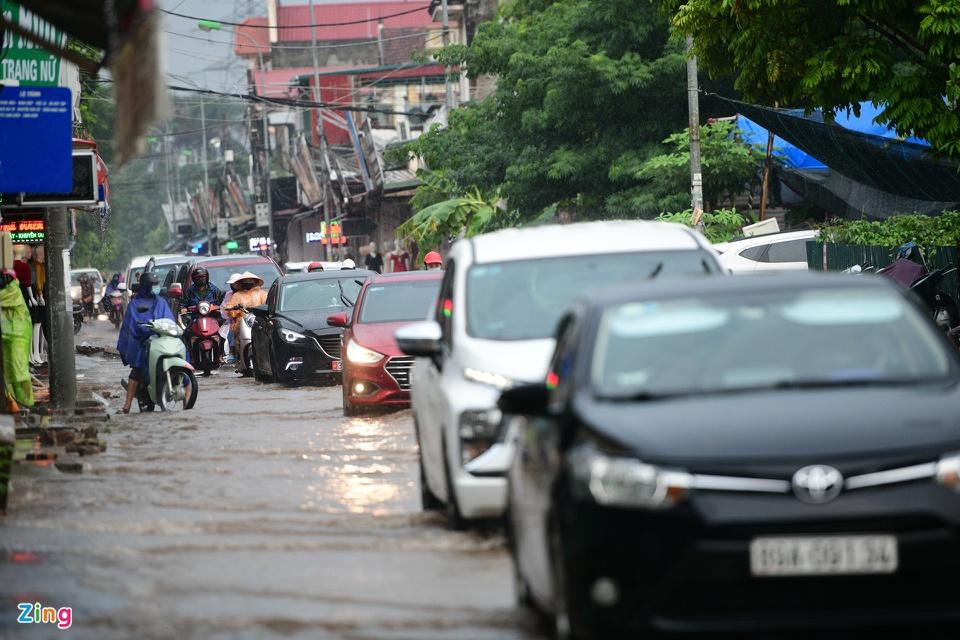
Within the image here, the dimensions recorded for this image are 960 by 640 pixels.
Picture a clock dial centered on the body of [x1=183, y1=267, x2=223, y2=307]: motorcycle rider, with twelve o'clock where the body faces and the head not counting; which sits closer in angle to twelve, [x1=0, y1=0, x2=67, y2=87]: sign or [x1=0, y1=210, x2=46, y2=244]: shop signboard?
the sign

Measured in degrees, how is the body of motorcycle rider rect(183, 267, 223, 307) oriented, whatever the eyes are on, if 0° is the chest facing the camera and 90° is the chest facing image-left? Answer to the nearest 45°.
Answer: approximately 0°

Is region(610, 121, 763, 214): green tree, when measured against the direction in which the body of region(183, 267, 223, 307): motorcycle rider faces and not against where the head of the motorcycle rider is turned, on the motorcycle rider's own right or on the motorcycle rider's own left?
on the motorcycle rider's own left

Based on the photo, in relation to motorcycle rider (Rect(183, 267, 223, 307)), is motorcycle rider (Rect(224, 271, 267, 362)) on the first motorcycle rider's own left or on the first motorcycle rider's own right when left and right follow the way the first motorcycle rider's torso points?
on the first motorcycle rider's own left

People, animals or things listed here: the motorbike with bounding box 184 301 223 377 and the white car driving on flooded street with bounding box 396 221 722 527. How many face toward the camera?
2

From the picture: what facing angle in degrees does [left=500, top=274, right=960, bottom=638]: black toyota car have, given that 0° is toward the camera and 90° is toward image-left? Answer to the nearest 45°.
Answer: approximately 0°

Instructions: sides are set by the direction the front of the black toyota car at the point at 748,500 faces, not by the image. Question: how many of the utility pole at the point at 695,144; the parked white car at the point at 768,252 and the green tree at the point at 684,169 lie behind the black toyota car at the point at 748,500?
3

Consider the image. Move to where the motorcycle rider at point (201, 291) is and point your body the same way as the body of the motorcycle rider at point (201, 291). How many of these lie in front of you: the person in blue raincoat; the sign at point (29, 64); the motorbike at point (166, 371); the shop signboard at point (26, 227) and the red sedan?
4
